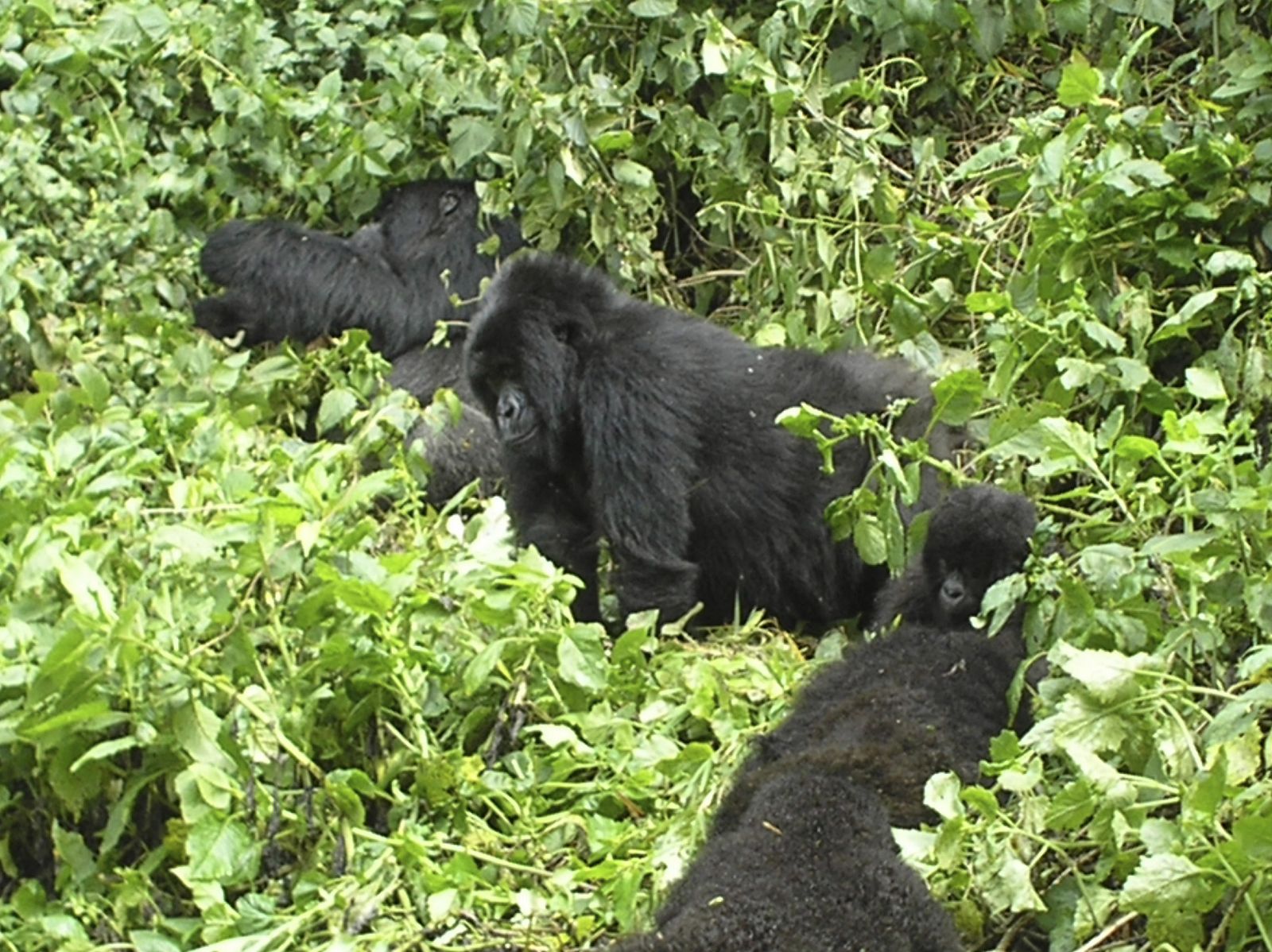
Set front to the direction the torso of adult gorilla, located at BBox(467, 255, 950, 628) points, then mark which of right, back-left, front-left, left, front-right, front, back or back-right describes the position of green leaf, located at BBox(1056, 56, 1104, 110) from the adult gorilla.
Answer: back

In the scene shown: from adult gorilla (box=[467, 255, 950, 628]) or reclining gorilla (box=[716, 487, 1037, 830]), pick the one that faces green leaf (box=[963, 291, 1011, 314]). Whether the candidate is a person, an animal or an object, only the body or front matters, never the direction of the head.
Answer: the reclining gorilla

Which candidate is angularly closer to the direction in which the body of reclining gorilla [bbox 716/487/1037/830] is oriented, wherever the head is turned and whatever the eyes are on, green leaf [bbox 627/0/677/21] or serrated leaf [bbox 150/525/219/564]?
the green leaf

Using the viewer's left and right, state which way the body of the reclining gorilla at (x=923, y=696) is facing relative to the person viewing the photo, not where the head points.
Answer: facing away from the viewer

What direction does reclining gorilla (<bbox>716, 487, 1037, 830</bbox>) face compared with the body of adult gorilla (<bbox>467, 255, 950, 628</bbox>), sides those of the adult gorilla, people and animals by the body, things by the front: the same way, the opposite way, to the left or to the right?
to the right

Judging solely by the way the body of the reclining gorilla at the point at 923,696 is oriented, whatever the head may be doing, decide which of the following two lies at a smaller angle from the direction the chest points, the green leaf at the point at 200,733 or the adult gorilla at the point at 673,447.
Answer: the adult gorilla

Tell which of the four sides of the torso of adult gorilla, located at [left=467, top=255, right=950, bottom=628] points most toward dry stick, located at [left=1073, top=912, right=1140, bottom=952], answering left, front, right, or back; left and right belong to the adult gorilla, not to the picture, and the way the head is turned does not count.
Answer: left

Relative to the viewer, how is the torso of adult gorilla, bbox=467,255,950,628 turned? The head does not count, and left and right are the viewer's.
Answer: facing to the left of the viewer
